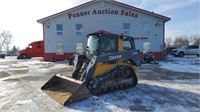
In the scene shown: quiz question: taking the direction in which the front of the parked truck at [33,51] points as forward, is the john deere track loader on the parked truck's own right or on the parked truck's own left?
on the parked truck's own left

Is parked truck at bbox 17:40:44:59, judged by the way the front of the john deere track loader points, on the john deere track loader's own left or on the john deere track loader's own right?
on the john deere track loader's own right

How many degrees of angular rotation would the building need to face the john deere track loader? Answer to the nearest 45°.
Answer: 0° — it already faces it

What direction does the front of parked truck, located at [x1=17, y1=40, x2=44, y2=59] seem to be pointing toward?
to the viewer's left

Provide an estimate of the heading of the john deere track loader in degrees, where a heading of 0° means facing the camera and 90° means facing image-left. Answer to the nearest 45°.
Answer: approximately 45°

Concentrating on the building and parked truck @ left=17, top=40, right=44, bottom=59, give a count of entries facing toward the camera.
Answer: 1

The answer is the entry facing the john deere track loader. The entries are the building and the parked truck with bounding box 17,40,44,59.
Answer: the building

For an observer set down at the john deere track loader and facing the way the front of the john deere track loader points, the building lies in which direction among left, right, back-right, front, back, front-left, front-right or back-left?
back-right
